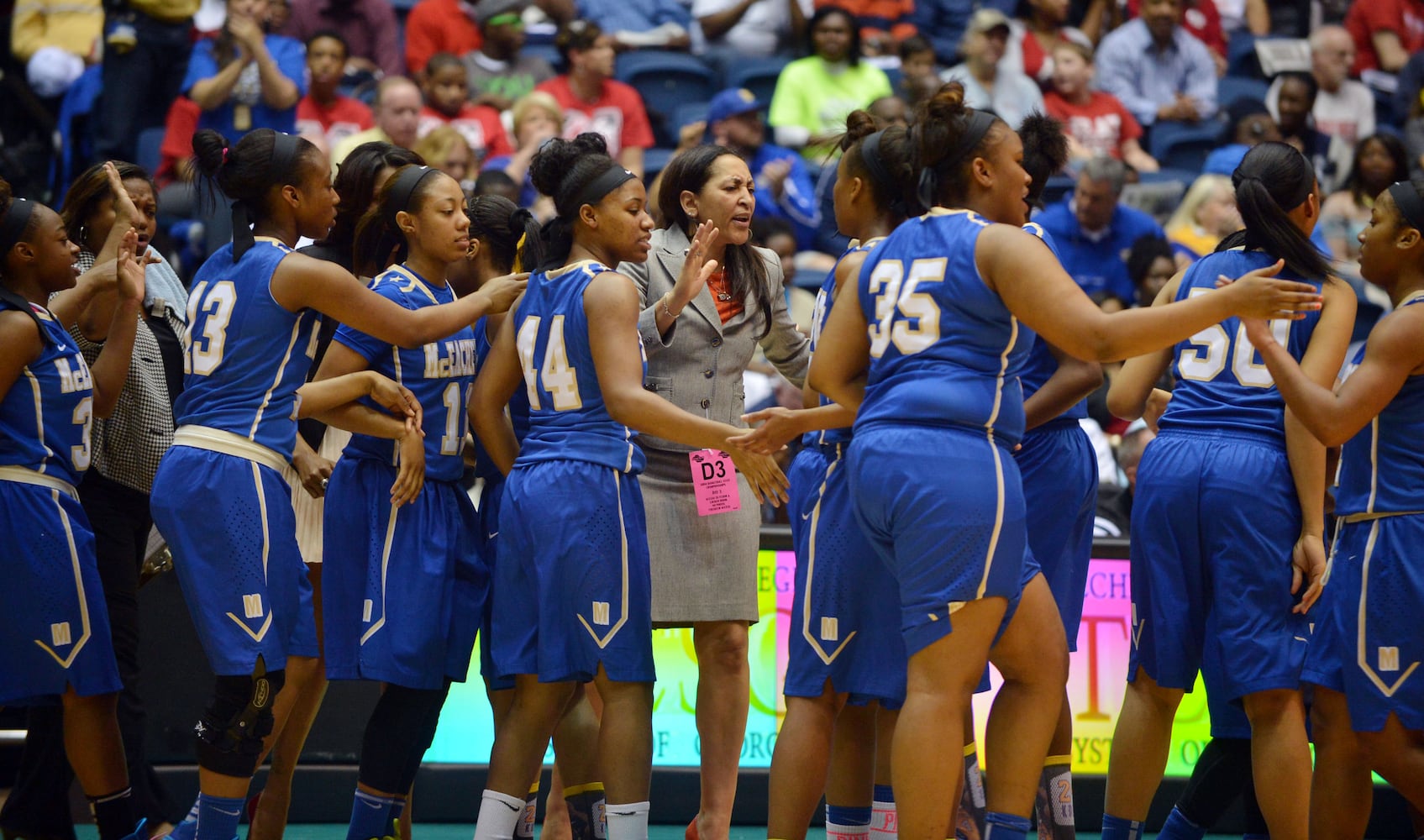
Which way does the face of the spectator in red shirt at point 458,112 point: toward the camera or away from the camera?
toward the camera

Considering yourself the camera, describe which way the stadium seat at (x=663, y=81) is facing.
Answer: facing the viewer

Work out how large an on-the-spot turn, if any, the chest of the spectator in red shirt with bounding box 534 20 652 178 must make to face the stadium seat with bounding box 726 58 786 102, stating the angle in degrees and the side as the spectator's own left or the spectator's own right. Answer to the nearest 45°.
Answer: approximately 135° to the spectator's own left

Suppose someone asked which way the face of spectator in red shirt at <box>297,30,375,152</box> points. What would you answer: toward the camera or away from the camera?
toward the camera

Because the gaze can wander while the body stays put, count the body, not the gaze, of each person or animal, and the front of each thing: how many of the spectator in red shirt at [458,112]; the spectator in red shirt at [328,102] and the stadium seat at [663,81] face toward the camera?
3

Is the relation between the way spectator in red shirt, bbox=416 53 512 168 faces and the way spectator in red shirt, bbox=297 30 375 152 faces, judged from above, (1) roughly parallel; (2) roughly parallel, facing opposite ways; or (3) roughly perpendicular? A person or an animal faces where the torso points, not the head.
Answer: roughly parallel

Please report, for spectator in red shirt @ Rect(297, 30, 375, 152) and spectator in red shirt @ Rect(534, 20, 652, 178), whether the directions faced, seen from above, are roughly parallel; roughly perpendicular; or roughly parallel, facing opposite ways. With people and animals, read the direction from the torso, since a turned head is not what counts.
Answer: roughly parallel

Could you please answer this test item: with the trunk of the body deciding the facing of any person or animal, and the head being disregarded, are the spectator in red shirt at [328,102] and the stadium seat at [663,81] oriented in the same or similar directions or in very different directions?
same or similar directions

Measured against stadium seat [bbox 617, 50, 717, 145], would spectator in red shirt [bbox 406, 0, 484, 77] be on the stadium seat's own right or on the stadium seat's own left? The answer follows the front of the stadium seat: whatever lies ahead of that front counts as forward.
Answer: on the stadium seat's own right

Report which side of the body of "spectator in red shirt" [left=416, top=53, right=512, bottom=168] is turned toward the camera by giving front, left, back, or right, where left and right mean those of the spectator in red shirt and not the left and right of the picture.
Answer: front

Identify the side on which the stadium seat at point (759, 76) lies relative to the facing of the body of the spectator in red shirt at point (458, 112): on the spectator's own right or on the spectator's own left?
on the spectator's own left

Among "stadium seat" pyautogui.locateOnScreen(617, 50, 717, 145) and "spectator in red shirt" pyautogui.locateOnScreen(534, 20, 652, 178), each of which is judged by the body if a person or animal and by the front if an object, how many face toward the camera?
2

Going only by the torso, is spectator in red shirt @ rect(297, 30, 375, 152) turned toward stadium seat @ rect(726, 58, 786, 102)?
no

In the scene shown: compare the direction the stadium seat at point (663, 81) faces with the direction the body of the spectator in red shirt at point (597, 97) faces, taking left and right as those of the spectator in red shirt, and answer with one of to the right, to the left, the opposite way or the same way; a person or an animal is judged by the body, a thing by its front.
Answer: the same way

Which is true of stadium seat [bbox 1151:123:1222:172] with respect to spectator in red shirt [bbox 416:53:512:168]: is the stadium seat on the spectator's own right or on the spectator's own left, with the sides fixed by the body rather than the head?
on the spectator's own left

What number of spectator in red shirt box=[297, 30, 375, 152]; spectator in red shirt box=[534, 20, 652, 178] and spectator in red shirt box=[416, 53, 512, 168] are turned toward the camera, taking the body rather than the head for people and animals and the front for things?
3

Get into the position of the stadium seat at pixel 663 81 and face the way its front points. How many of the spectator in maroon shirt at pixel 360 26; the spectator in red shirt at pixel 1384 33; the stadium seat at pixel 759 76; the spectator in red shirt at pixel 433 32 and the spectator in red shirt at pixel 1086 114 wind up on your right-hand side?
2

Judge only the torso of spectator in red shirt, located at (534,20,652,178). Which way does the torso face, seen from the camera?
toward the camera

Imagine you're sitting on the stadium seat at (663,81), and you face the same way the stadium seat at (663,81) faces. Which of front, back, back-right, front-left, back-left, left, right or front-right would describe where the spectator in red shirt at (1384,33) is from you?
left
